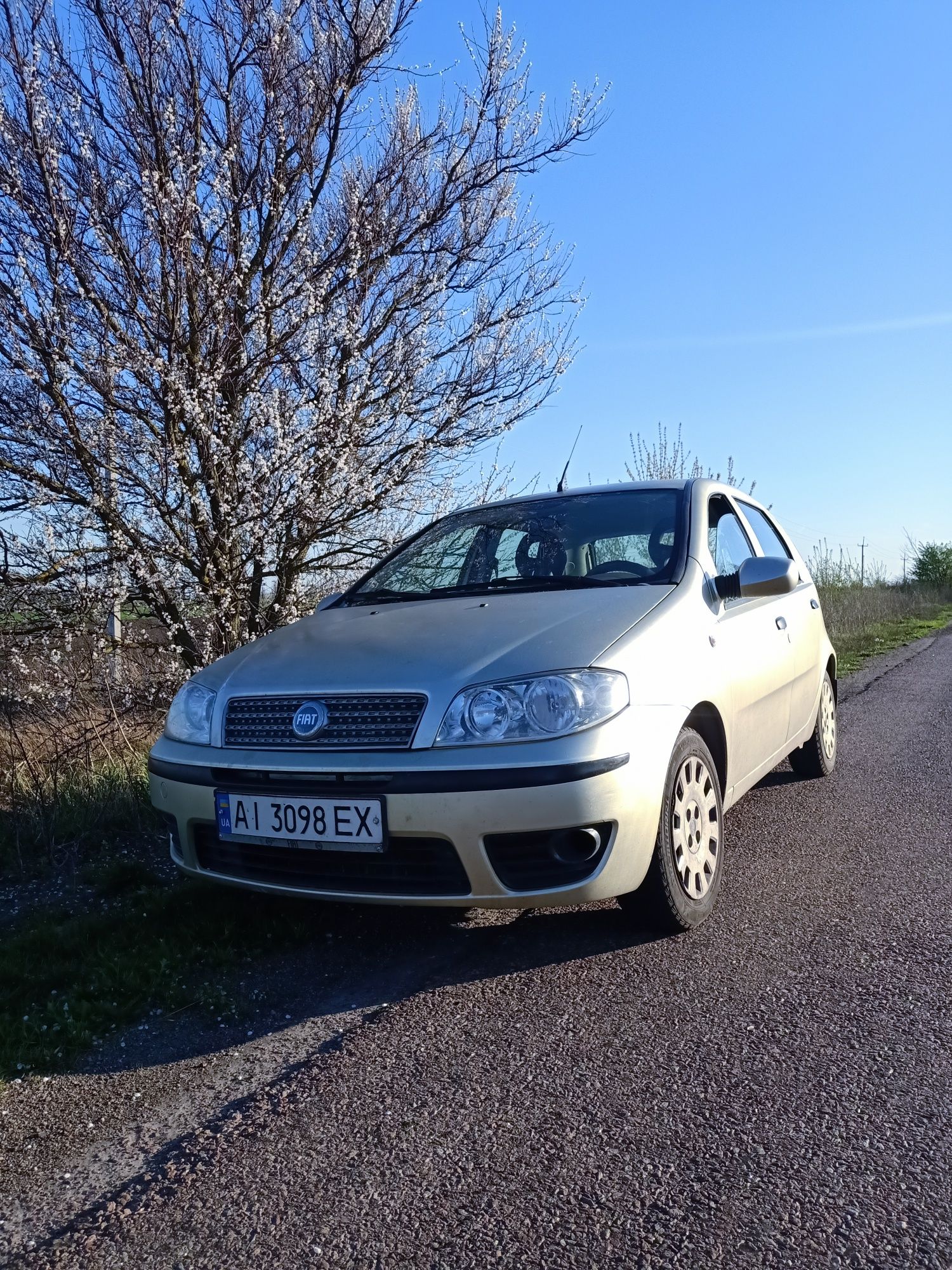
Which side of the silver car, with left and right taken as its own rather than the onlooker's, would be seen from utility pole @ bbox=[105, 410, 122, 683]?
right

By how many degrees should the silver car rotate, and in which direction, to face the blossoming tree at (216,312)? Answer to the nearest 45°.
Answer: approximately 90° to its right

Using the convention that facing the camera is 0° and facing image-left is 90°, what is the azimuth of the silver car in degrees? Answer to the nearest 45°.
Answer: approximately 45°
